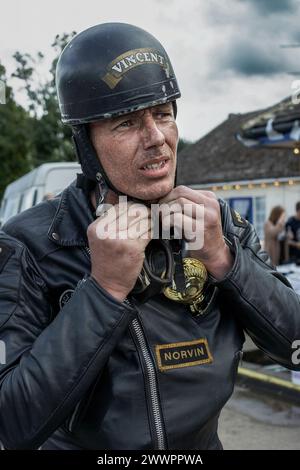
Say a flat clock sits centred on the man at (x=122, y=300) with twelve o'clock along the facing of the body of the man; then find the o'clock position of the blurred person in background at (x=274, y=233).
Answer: The blurred person in background is roughly at 8 o'clock from the man.

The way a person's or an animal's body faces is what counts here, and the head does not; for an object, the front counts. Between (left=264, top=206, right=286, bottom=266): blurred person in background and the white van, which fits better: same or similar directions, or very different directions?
very different directions

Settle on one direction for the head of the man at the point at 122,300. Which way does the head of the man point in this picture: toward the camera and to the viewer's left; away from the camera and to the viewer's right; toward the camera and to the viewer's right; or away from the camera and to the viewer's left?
toward the camera and to the viewer's right

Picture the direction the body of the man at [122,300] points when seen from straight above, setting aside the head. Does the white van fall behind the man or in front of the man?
behind

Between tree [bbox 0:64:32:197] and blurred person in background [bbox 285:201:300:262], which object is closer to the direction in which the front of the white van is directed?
the tree

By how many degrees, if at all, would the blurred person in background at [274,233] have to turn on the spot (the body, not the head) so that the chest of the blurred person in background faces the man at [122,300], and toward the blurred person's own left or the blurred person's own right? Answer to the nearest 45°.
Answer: approximately 90° to the blurred person's own right

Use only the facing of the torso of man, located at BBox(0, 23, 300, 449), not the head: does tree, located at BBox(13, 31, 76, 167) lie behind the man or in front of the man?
behind

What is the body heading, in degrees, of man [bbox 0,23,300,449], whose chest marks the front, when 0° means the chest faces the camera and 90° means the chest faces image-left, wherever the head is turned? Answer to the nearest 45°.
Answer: approximately 315°
